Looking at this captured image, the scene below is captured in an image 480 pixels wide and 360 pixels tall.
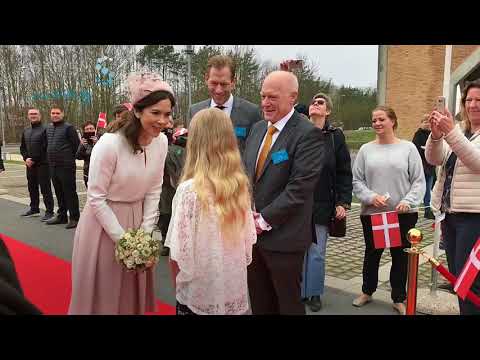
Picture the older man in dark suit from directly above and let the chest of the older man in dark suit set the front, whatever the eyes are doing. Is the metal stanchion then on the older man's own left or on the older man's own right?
on the older man's own left

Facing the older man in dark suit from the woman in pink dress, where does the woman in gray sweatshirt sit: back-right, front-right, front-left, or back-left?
front-left

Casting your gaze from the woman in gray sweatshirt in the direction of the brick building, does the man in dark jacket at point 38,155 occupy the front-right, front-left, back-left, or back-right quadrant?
front-left

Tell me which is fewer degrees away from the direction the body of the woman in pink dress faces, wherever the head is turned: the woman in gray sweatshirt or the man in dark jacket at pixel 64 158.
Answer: the woman in gray sweatshirt

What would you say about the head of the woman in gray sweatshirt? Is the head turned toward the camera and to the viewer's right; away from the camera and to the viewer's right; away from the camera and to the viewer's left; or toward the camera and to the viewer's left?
toward the camera and to the viewer's left

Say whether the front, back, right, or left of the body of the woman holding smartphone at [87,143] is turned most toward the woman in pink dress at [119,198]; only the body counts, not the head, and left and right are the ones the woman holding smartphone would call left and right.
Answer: front

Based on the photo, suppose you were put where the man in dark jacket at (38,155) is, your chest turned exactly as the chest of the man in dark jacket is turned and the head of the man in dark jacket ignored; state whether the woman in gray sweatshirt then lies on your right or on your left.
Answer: on your left

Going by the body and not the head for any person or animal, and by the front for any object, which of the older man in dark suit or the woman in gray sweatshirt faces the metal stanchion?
the woman in gray sweatshirt

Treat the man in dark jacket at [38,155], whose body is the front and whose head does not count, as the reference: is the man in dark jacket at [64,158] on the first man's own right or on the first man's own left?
on the first man's own left

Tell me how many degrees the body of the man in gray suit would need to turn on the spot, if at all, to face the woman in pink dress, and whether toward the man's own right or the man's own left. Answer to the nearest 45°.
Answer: approximately 45° to the man's own right

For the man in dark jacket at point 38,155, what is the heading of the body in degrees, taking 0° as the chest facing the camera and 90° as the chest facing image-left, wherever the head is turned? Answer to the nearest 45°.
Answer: approximately 45°

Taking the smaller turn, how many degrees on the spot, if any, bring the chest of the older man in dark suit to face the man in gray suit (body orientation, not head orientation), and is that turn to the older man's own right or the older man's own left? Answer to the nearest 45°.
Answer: approximately 90° to the older man's own right

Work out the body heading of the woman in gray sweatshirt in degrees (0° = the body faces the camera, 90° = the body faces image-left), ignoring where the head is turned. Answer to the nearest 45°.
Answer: approximately 0°

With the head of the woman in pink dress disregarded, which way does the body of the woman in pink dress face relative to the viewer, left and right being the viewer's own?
facing the viewer and to the right of the viewer

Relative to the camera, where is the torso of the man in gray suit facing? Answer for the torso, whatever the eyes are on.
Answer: toward the camera
